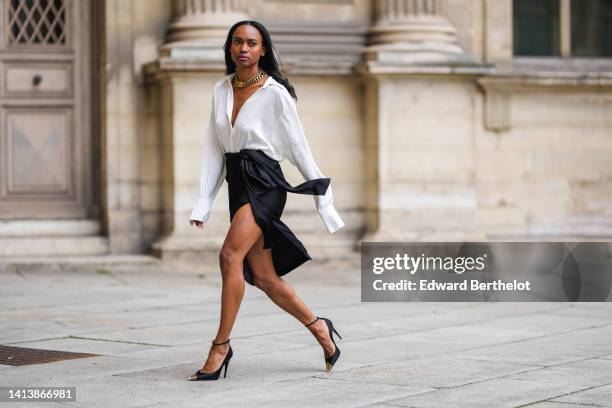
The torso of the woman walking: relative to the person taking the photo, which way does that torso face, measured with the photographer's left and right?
facing the viewer and to the left of the viewer

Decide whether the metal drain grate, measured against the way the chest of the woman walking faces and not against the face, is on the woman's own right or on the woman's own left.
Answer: on the woman's own right
